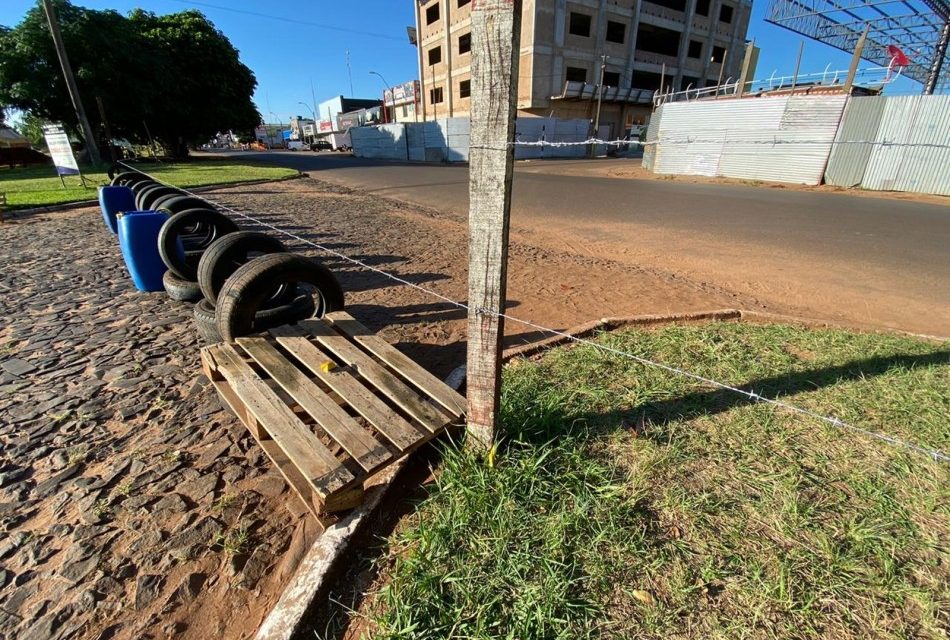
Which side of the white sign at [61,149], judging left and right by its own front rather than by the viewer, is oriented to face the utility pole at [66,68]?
back

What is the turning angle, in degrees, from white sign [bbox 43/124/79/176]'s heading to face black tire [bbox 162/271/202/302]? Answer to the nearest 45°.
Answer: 0° — it already faces it

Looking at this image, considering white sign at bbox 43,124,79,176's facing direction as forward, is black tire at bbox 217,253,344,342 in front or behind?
in front

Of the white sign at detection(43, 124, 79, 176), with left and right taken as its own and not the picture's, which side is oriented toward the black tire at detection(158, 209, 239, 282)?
front

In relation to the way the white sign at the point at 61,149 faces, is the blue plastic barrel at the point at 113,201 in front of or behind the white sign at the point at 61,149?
in front

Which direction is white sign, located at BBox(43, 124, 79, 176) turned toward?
toward the camera

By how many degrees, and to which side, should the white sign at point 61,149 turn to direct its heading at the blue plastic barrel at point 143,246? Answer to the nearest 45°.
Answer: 0° — it already faces it

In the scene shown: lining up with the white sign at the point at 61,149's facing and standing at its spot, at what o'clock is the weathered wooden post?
The weathered wooden post is roughly at 12 o'clock from the white sign.

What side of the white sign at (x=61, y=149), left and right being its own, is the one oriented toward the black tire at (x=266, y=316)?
front

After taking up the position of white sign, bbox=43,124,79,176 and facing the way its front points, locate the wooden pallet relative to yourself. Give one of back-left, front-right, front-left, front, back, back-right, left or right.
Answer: front

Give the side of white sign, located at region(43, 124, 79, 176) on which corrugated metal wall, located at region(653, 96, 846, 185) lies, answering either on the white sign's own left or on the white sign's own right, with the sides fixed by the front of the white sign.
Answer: on the white sign's own left

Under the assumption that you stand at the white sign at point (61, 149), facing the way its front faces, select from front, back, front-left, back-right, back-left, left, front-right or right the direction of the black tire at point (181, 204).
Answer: front

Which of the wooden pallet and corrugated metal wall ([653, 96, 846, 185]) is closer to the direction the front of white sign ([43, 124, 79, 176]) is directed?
the wooden pallet

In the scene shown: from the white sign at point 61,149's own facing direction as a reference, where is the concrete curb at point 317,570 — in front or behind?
in front

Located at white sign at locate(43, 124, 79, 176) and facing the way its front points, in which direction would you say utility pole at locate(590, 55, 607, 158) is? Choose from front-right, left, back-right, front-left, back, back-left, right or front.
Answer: left
